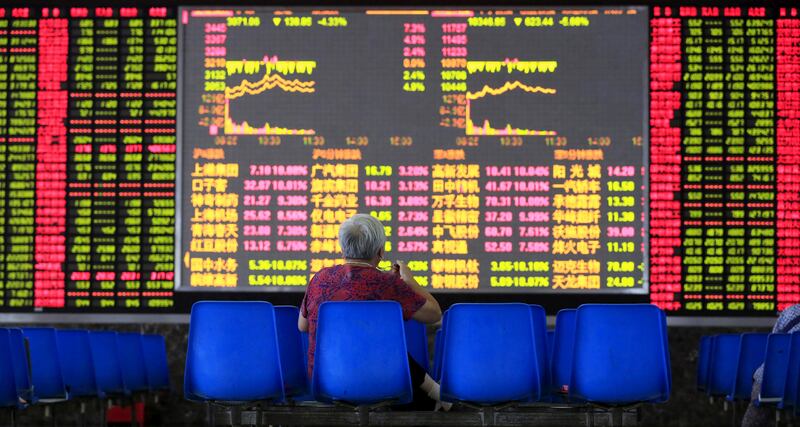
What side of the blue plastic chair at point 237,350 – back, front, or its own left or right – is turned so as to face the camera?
back

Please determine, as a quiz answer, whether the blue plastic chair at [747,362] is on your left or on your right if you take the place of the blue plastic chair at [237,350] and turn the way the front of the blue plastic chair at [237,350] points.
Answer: on your right

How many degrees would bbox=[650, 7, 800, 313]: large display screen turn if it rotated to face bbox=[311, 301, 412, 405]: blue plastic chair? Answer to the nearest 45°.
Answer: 0° — it already faces it

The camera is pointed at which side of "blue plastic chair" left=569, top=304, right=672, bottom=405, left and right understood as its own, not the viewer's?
back

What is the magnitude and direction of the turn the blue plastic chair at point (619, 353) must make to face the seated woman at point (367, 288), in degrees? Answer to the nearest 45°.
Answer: approximately 90° to its left

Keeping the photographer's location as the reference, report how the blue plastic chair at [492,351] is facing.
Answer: facing away from the viewer

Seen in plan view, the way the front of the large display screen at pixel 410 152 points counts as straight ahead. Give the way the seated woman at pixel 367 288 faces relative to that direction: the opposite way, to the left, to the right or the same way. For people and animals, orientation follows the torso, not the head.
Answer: the opposite way
